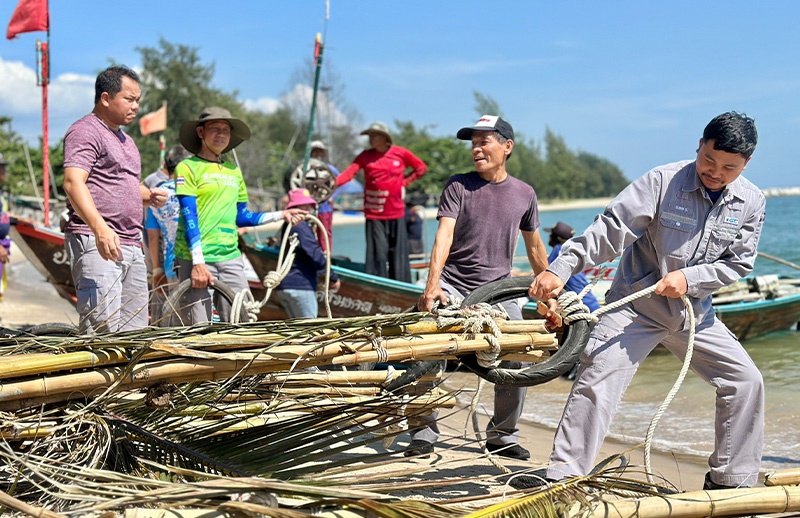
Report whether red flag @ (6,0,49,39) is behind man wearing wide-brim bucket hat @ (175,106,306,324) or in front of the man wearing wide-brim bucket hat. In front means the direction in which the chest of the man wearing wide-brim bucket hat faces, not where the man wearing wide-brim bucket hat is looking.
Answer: behind

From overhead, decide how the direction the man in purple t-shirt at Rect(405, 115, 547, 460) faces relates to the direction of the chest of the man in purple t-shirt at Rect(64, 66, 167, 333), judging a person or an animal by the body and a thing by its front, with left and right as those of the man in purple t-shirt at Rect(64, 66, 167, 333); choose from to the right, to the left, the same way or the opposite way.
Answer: to the right

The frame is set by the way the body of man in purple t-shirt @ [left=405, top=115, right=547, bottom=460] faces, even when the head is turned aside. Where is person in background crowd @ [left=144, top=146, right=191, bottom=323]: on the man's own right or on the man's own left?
on the man's own right

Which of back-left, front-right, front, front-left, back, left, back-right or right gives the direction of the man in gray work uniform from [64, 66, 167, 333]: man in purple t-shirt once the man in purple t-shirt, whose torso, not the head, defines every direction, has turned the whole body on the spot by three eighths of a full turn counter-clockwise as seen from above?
back-right

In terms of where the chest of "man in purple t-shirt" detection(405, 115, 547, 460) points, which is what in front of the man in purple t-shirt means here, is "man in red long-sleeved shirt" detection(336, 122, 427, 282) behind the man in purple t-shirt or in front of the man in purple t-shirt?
behind

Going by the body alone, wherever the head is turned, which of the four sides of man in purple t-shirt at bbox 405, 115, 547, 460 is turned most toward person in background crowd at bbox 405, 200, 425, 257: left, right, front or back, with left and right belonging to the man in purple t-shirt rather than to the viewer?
back

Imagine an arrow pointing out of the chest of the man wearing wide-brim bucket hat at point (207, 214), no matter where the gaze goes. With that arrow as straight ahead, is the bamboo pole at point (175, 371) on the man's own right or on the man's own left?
on the man's own right

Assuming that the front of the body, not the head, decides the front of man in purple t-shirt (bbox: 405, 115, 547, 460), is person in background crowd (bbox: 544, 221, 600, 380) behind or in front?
behind

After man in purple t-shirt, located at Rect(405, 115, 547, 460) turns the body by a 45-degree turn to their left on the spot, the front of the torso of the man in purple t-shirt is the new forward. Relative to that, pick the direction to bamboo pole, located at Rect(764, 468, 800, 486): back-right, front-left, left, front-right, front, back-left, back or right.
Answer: front

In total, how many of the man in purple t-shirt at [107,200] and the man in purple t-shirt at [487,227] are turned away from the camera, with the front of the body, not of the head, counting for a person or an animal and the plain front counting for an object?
0

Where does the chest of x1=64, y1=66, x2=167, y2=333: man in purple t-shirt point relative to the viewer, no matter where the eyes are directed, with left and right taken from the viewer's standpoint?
facing the viewer and to the right of the viewer

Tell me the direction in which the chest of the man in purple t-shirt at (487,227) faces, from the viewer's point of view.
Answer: toward the camera

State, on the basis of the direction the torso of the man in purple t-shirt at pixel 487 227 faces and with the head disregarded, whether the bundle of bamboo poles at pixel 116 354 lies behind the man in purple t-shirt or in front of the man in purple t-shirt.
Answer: in front
